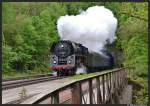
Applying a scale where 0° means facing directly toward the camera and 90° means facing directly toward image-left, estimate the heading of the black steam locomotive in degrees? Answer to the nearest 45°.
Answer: approximately 45°

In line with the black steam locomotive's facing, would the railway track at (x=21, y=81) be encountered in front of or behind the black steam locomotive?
in front
